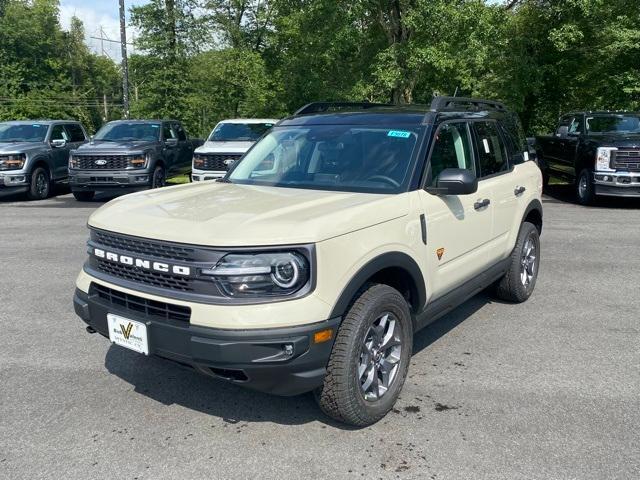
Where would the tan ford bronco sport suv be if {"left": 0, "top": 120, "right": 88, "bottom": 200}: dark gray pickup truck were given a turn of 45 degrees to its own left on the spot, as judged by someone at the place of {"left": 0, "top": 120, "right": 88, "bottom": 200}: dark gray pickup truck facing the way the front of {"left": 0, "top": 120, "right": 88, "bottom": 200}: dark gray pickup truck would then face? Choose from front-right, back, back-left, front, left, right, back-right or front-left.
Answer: front

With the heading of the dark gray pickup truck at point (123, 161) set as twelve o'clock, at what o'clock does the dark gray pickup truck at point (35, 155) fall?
the dark gray pickup truck at point (35, 155) is roughly at 3 o'clock from the dark gray pickup truck at point (123, 161).

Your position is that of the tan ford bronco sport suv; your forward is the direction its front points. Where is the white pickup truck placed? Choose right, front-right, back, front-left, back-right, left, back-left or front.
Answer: back-right

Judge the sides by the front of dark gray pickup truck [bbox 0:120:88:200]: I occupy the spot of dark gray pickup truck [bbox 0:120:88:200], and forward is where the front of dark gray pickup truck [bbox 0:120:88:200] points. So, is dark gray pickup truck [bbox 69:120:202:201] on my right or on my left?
on my left

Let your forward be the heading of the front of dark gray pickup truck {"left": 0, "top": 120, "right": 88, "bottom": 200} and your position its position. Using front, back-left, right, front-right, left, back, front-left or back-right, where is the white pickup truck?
left

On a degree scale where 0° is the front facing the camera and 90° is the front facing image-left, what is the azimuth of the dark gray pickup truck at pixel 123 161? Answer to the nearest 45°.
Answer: approximately 45°

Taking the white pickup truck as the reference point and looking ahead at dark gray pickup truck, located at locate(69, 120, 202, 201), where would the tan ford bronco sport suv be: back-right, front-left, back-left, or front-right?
back-left

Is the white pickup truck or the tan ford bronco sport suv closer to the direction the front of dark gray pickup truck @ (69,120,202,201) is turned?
the tan ford bronco sport suv
